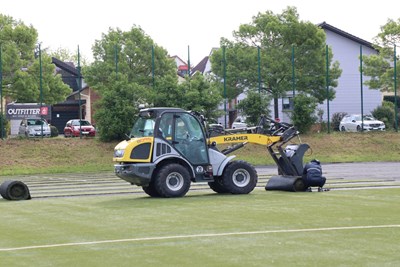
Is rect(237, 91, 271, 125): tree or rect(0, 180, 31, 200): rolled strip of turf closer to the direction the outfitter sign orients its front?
the rolled strip of turf

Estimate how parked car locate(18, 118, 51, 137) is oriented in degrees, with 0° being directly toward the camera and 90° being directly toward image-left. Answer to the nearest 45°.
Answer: approximately 315°

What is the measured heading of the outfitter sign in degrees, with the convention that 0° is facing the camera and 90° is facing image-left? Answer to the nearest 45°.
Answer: approximately 0°

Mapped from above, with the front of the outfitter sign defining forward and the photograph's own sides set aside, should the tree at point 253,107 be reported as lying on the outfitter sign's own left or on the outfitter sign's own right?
on the outfitter sign's own left

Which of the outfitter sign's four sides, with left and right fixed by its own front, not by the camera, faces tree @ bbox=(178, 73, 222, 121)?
left

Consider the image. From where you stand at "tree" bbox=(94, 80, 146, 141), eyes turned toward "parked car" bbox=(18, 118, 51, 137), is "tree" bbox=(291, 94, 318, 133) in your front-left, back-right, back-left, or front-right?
back-right
